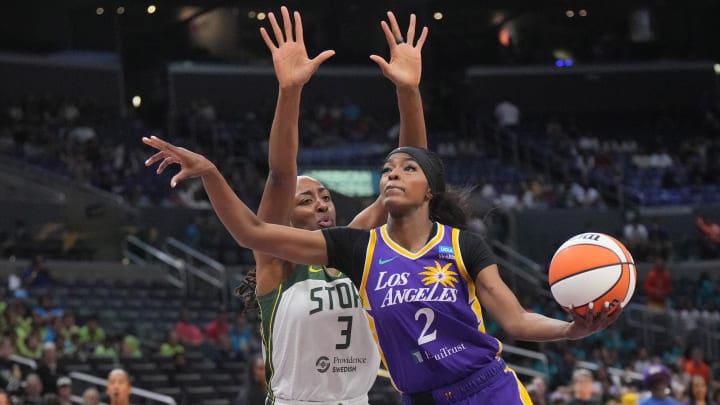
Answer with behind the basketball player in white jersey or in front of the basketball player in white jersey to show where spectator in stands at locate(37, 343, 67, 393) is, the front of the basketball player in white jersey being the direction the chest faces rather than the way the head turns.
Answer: behind

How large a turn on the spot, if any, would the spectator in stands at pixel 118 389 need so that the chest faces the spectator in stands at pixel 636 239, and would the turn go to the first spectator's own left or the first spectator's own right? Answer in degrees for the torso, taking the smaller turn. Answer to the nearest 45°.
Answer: approximately 135° to the first spectator's own left

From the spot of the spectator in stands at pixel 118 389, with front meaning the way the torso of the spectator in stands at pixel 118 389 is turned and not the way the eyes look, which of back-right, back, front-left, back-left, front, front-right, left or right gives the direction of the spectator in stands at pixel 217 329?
back

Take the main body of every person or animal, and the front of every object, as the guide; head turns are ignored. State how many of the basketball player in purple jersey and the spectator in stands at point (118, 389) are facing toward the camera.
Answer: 2

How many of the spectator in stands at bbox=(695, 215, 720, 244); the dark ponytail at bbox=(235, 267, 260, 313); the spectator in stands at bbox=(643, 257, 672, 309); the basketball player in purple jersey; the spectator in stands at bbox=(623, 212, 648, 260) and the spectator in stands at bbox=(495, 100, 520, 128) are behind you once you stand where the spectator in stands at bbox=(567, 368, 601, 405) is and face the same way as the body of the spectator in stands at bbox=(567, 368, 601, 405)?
4

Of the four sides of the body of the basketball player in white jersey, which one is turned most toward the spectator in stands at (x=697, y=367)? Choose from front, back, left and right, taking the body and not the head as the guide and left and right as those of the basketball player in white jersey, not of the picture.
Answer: left

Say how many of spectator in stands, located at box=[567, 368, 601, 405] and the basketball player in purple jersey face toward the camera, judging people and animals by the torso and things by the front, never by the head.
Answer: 2

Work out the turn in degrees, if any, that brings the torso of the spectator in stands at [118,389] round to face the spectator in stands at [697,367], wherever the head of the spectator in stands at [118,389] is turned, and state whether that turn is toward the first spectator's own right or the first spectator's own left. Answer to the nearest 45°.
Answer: approximately 135° to the first spectator's own left
